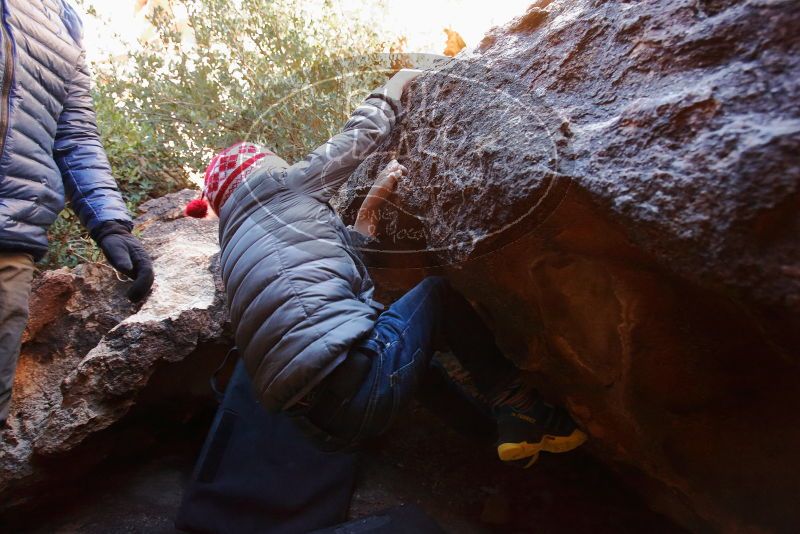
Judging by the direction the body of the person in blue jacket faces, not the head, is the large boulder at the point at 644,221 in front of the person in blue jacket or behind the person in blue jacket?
in front

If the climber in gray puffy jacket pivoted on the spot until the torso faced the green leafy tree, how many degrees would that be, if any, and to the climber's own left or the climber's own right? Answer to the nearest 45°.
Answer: approximately 45° to the climber's own left

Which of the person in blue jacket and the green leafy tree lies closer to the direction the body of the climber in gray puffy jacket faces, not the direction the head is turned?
the green leafy tree

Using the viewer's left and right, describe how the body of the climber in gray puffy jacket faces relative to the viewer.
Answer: facing away from the viewer and to the right of the viewer

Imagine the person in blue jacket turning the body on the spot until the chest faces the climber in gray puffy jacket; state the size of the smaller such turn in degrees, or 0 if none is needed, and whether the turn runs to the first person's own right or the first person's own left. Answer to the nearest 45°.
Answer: approximately 45° to the first person's own left

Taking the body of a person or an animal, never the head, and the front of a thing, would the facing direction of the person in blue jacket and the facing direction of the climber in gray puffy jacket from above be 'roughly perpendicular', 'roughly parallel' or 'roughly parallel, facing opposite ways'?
roughly perpendicular

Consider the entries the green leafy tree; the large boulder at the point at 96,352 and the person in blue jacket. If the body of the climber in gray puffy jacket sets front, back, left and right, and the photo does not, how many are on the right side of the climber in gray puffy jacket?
0

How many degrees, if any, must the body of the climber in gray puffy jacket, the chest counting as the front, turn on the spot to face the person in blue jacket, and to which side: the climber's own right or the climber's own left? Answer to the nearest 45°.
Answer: approximately 90° to the climber's own left

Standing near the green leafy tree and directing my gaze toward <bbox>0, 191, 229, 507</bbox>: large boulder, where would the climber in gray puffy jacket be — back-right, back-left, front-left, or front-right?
front-left
